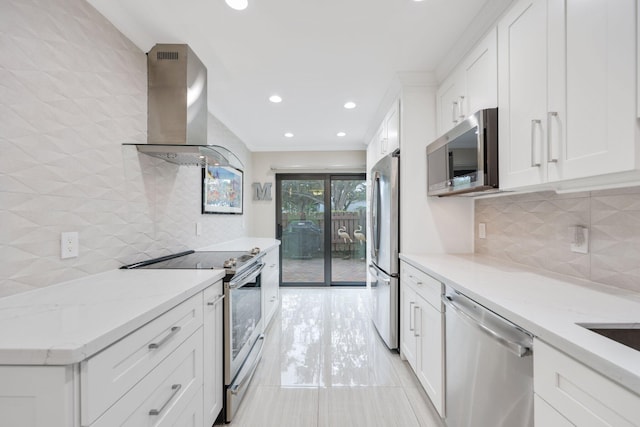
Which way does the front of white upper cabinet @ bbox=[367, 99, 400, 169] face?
to the viewer's left

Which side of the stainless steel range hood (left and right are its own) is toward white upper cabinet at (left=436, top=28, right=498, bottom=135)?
front

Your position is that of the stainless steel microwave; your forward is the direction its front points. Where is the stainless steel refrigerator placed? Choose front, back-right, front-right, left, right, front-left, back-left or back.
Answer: right

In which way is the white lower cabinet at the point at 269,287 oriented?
to the viewer's right

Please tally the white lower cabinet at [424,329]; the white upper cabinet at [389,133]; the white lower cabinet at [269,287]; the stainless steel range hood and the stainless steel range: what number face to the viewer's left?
2

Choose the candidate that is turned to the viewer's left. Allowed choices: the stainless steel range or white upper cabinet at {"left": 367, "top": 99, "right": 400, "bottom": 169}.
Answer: the white upper cabinet

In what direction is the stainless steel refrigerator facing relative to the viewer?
to the viewer's left

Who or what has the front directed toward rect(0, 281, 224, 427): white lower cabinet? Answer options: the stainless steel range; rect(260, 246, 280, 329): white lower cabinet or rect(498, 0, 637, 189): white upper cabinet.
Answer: the white upper cabinet

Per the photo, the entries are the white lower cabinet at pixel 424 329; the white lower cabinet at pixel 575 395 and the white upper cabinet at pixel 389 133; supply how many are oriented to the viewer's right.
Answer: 0

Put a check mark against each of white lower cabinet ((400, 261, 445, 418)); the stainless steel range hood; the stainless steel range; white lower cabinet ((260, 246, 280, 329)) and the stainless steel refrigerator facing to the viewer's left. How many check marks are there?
2
